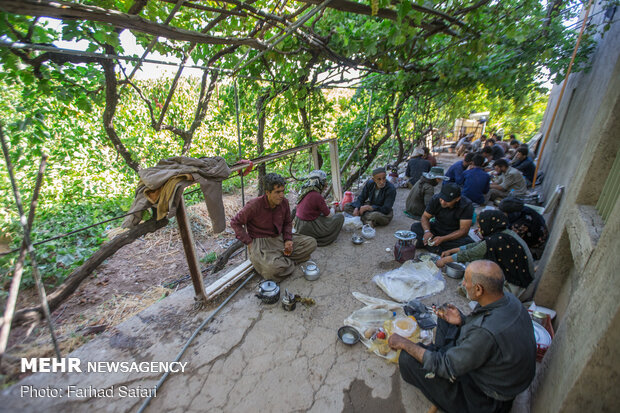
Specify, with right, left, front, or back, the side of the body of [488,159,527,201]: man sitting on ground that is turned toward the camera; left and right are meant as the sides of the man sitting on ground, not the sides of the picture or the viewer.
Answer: left

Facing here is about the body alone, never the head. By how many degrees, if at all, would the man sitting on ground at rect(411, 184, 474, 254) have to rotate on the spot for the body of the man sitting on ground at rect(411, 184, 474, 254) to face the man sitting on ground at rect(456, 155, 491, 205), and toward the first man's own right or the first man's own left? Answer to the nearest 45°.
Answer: approximately 135° to the first man's own right

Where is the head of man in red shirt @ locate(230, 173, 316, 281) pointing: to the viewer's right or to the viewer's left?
to the viewer's right

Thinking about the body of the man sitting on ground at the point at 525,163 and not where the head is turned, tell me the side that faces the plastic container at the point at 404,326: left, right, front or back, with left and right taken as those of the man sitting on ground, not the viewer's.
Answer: left

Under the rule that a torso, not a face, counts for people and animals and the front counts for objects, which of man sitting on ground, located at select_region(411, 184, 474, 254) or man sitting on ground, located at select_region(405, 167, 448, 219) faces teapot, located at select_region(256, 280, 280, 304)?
man sitting on ground, located at select_region(411, 184, 474, 254)

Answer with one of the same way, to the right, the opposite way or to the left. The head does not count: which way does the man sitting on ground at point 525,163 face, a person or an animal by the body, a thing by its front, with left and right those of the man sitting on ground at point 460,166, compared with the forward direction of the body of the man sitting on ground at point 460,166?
the opposite way

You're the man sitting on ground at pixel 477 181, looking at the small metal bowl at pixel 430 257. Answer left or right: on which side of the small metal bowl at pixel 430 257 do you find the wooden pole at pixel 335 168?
right

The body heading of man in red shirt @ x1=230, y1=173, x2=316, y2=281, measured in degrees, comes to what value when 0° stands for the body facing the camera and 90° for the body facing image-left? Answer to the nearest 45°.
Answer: approximately 315°

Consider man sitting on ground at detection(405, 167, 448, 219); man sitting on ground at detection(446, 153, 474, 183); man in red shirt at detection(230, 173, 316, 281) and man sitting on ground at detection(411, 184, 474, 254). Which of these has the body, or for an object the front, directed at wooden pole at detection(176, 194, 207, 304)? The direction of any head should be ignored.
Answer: man sitting on ground at detection(411, 184, 474, 254)

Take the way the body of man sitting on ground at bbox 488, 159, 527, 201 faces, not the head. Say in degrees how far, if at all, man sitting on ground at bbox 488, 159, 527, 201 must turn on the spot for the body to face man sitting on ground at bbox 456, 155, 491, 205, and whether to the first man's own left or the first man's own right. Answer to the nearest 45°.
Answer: approximately 45° to the first man's own left
